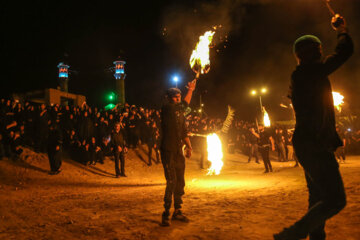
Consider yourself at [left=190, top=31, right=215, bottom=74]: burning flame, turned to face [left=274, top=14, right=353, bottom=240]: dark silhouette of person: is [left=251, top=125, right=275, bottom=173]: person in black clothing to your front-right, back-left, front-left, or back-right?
back-left

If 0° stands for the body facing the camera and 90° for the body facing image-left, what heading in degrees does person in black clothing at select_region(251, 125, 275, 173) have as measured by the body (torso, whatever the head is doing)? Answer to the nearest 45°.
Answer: approximately 45°

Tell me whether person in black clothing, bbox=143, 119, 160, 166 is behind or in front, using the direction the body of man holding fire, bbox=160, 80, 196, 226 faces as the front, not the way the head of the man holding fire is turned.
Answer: behind

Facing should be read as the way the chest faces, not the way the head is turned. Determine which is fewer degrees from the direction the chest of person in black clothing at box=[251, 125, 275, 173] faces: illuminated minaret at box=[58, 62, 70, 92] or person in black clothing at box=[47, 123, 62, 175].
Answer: the person in black clothing

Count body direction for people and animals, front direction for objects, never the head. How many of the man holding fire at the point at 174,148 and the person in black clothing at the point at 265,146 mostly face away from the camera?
0

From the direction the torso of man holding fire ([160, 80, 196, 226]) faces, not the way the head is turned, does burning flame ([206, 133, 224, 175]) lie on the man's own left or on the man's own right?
on the man's own left
